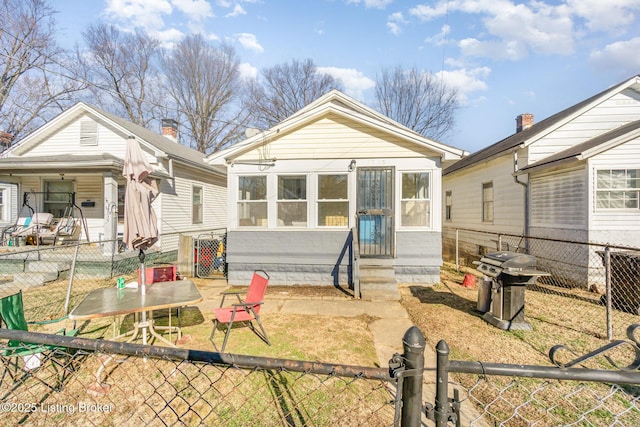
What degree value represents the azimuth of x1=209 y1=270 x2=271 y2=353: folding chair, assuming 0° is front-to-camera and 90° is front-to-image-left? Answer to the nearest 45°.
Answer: approximately 45°

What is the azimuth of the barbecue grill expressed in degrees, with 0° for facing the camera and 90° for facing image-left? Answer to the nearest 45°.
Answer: approximately 45°

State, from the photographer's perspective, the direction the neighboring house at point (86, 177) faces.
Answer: facing the viewer and to the left of the viewer

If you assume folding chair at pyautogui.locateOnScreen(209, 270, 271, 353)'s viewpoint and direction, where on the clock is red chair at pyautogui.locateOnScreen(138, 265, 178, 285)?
The red chair is roughly at 3 o'clock from the folding chair.

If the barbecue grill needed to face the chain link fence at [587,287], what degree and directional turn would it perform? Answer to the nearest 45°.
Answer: approximately 180°

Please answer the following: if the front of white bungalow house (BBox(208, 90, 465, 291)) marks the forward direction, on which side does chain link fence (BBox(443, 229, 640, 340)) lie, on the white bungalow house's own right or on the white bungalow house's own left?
on the white bungalow house's own left

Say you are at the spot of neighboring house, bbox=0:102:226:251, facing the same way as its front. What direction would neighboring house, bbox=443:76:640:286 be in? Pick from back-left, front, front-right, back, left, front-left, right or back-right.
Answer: left

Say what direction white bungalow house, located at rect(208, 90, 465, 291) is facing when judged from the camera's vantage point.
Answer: facing the viewer

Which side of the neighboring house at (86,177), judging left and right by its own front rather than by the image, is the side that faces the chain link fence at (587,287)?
left

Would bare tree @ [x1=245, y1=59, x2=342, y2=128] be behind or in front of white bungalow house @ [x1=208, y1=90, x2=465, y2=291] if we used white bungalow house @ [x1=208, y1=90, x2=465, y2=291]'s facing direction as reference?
behind

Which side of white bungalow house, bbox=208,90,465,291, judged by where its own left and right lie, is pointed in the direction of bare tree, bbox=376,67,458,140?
back

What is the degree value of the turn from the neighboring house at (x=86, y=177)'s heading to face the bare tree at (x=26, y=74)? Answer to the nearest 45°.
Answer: approximately 135° to its right

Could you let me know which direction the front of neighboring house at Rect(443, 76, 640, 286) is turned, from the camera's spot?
facing the viewer and to the right of the viewer

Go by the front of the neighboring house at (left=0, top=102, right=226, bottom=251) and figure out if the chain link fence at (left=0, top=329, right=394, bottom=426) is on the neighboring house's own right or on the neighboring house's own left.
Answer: on the neighboring house's own left
